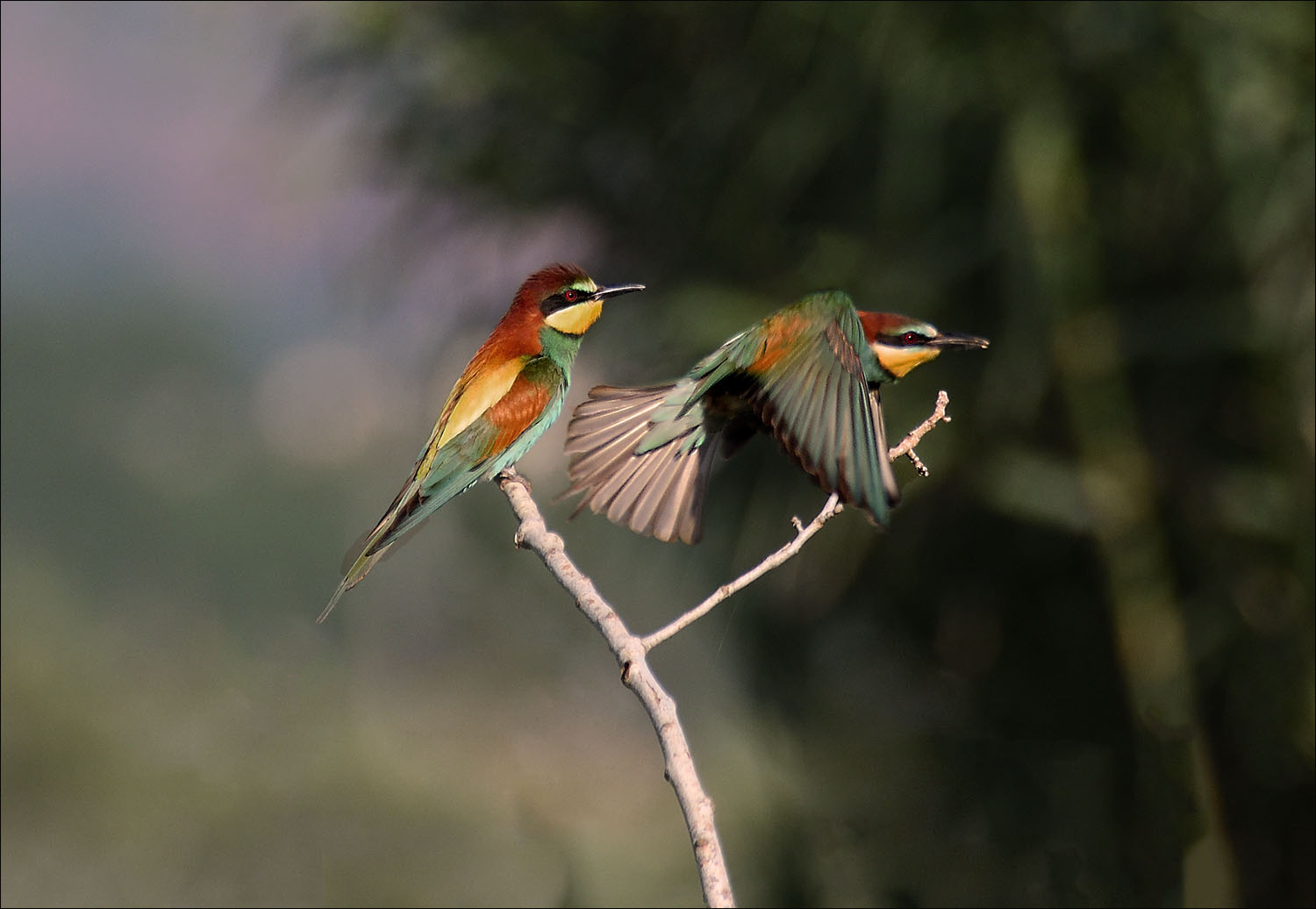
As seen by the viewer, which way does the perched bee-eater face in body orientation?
to the viewer's right

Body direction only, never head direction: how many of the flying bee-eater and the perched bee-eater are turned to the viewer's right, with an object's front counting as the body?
2

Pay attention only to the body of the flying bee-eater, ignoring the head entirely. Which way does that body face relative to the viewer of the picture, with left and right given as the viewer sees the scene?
facing to the right of the viewer
